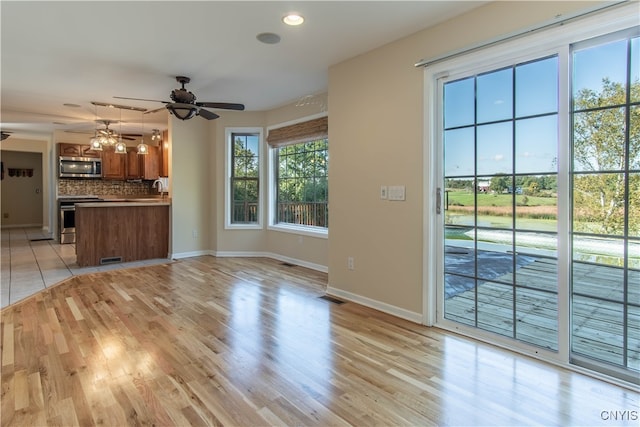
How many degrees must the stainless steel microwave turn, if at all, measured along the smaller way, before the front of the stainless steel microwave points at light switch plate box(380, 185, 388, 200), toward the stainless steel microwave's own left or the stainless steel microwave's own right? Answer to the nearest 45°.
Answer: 0° — it already faces it

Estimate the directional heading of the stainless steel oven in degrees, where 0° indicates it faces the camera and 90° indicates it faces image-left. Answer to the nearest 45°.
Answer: approximately 0°

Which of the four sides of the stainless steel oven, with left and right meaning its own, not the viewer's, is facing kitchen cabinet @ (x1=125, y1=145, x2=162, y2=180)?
left

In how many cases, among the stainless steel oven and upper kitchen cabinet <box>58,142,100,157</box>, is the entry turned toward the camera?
2

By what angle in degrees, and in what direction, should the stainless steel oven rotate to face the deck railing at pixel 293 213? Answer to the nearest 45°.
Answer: approximately 45° to its left
